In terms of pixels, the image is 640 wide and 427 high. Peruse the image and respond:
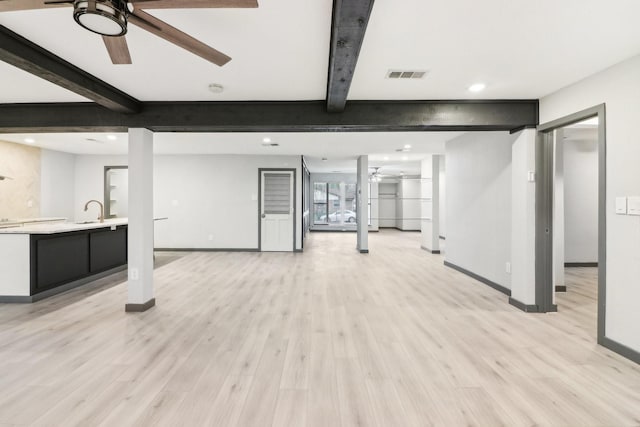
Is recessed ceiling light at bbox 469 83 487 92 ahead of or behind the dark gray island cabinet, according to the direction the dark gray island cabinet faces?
ahead

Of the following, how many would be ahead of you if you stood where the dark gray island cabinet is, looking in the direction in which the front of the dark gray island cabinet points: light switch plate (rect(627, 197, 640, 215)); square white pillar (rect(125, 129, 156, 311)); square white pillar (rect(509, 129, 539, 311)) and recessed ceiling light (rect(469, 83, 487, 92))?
4

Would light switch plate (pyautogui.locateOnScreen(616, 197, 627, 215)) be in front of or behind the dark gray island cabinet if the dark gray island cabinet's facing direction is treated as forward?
in front

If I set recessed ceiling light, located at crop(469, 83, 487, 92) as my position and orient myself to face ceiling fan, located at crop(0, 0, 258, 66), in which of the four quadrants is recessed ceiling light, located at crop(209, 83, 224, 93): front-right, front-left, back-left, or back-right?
front-right

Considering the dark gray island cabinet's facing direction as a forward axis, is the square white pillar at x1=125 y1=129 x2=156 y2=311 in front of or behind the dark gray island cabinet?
in front

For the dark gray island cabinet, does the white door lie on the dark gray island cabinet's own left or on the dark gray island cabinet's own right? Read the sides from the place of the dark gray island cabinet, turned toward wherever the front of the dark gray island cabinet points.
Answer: on the dark gray island cabinet's own left

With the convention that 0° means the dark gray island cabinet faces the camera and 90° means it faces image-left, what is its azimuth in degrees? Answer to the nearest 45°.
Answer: approximately 315°
